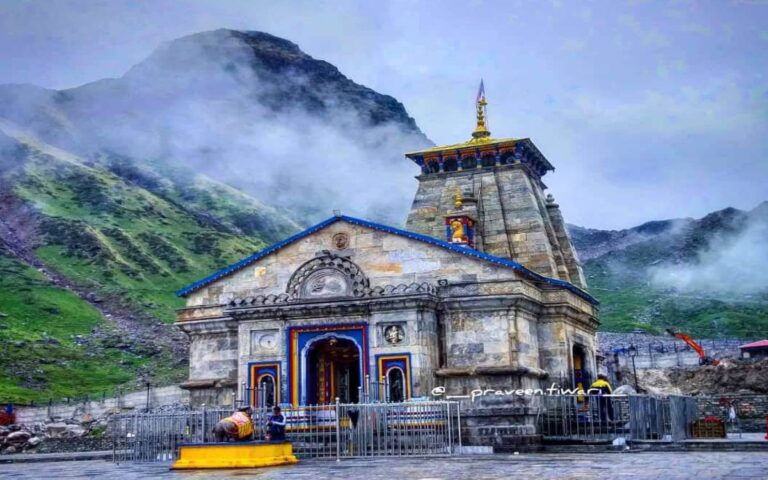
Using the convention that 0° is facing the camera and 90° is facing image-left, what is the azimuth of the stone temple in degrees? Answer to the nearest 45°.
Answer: approximately 45°

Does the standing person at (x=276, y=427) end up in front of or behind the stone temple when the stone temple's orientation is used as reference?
in front

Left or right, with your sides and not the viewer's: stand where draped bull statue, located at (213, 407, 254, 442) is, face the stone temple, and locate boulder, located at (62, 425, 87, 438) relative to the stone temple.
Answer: left

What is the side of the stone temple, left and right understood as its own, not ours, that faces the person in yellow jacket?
left

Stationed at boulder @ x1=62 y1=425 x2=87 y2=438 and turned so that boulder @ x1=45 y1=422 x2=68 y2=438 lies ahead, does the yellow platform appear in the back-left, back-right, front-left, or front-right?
back-left

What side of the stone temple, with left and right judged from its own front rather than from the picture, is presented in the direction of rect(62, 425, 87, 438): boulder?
right

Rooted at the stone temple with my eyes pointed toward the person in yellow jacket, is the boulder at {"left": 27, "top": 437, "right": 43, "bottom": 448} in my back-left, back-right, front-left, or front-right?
back-right

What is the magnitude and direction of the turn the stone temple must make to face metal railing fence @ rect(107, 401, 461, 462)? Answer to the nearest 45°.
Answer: approximately 45° to its left

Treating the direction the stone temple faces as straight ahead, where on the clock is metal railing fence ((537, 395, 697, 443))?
The metal railing fence is roughly at 9 o'clock from the stone temple.

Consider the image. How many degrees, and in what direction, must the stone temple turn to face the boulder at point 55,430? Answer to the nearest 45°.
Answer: approximately 90° to its right

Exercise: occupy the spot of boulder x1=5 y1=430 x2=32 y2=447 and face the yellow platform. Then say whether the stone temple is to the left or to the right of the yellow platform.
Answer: left

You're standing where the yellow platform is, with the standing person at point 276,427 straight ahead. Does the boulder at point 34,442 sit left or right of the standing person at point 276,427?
left

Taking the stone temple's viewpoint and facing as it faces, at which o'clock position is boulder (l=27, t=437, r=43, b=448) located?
The boulder is roughly at 2 o'clock from the stone temple.

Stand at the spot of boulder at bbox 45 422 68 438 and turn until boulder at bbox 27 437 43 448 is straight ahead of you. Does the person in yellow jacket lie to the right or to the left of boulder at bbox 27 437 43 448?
left

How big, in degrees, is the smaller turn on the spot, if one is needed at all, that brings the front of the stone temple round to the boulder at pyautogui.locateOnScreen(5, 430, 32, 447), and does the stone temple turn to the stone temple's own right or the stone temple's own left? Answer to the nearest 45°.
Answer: approximately 45° to the stone temple's own right

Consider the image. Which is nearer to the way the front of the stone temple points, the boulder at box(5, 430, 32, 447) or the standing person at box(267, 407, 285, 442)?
the standing person
